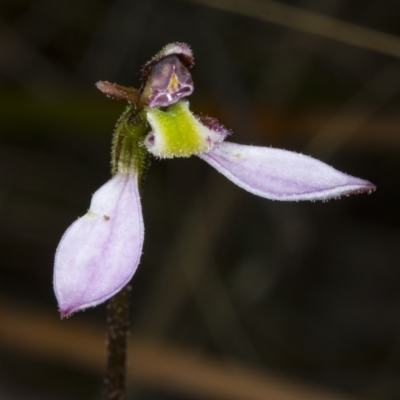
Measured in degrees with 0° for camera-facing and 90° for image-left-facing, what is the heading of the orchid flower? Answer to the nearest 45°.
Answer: approximately 315°
